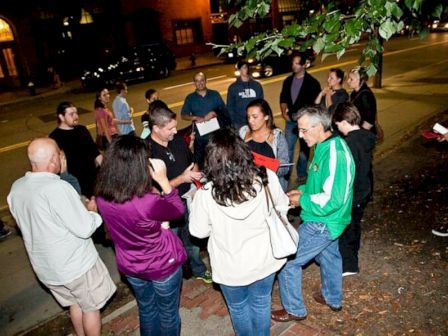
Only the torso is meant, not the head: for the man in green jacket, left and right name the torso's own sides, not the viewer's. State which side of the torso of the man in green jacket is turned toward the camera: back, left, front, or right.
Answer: left

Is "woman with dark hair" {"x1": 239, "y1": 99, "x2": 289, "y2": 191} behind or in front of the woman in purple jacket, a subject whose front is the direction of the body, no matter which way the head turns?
in front

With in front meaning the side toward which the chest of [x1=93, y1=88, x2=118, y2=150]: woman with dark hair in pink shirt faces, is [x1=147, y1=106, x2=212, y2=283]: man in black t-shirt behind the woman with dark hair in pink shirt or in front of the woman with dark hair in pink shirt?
in front

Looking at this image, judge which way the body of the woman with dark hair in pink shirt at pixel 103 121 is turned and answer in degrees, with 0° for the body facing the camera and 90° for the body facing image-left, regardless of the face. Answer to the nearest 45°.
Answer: approximately 315°

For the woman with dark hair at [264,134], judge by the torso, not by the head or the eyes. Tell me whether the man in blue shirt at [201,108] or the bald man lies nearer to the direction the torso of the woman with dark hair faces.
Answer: the bald man

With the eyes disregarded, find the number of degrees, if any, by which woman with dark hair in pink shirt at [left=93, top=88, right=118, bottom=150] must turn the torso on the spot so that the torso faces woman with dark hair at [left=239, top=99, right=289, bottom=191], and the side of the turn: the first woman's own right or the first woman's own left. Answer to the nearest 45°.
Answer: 0° — they already face them

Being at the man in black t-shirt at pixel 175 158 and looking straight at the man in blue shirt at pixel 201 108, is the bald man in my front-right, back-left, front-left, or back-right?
back-left

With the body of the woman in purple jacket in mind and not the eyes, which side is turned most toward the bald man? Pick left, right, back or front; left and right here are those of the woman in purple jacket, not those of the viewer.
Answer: left

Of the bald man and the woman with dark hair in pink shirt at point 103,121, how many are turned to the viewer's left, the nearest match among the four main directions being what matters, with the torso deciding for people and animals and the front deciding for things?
0

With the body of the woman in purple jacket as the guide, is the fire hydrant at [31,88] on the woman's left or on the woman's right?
on the woman's left

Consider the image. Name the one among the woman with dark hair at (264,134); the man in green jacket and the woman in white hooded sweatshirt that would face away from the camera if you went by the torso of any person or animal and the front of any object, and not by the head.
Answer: the woman in white hooded sweatshirt

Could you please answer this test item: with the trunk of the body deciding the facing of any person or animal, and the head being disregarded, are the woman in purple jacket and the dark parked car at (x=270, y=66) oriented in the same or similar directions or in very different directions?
very different directions

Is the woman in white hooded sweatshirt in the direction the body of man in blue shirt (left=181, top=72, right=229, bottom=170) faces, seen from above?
yes

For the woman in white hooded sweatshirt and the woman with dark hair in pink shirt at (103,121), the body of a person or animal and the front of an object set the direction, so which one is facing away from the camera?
the woman in white hooded sweatshirt

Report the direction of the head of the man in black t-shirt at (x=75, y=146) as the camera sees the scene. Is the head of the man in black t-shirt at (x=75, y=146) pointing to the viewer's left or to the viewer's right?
to the viewer's right

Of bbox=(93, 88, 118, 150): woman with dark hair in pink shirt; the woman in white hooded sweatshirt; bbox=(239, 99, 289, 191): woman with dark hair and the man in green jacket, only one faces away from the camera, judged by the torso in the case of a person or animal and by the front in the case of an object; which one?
the woman in white hooded sweatshirt

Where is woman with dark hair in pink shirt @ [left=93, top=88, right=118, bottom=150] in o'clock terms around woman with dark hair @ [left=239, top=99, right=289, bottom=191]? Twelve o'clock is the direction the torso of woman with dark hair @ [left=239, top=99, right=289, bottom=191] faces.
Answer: woman with dark hair in pink shirt @ [left=93, top=88, right=118, bottom=150] is roughly at 3 o'clock from woman with dark hair @ [left=239, top=99, right=289, bottom=191].

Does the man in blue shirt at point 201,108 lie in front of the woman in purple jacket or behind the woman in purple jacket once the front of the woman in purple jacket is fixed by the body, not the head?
in front

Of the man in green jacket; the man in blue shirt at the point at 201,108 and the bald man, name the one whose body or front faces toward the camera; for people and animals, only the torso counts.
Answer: the man in blue shirt

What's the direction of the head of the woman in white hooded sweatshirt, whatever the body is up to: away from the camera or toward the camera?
away from the camera

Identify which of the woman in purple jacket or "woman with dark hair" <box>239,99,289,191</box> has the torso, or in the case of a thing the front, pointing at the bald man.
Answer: the woman with dark hair
